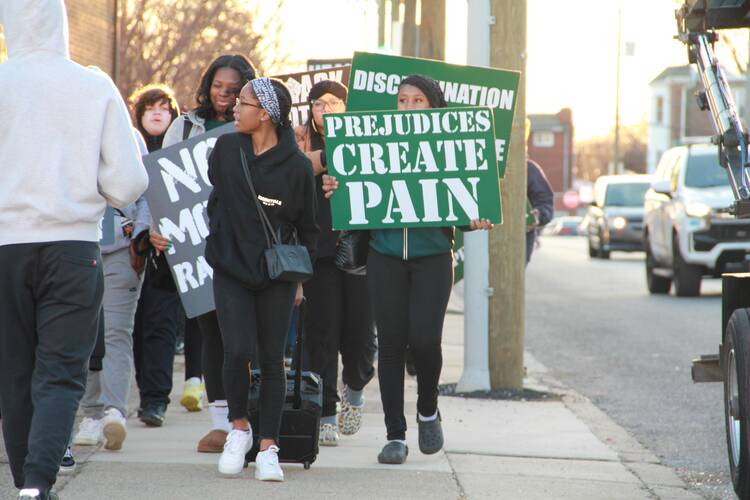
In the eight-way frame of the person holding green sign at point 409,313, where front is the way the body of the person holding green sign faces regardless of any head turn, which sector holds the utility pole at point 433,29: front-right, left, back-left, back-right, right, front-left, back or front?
back

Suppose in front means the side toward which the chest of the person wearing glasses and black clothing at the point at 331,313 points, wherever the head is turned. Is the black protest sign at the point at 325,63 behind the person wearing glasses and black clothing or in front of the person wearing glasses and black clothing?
behind

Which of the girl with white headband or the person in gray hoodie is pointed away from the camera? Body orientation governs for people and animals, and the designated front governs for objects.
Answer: the person in gray hoodie

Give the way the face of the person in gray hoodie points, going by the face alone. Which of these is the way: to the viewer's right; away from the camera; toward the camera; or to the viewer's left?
away from the camera

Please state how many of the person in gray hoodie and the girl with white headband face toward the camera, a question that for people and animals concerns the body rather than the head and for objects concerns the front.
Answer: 1

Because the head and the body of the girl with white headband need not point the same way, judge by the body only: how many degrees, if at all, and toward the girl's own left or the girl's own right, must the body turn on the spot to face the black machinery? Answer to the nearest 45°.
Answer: approximately 90° to the girl's own left

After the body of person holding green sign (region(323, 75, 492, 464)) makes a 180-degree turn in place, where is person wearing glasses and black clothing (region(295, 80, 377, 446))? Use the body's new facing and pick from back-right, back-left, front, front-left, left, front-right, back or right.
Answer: front-left

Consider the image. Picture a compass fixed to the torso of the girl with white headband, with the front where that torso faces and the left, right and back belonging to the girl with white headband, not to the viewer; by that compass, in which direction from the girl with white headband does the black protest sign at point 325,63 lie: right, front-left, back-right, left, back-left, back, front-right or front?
back

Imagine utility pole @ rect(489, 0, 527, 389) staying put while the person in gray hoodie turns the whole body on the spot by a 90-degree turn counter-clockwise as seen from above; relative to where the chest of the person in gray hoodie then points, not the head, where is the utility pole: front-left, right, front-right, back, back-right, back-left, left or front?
back-right

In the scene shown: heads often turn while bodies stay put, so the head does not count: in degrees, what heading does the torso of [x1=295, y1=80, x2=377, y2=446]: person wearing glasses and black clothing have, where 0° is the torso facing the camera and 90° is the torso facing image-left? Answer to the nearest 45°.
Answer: approximately 0°

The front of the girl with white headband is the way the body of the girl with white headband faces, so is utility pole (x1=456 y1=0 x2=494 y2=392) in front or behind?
behind

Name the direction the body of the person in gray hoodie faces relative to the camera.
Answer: away from the camera
